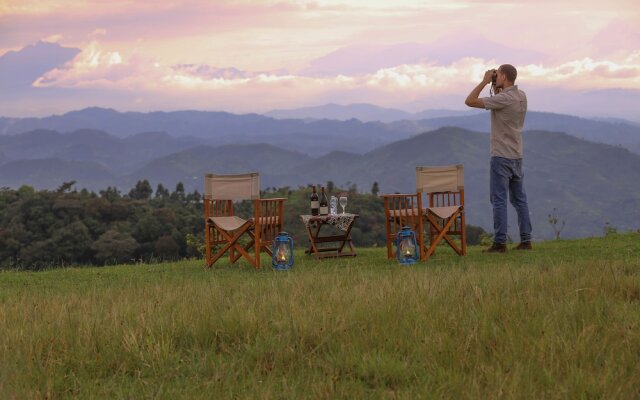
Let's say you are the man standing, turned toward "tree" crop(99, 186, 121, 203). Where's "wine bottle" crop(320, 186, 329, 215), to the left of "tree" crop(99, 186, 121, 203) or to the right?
left

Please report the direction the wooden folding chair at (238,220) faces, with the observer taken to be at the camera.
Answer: facing away from the viewer and to the right of the viewer

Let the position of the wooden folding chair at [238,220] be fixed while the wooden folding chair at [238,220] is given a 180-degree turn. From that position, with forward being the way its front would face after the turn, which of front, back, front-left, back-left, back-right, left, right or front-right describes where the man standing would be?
back-left

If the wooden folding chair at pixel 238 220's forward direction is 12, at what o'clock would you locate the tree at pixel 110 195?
The tree is roughly at 10 o'clock from the wooden folding chair.

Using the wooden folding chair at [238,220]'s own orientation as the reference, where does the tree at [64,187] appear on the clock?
The tree is roughly at 10 o'clock from the wooden folding chair.

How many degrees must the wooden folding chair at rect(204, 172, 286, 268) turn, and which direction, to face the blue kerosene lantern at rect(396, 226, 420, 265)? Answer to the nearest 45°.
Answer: approximately 45° to its right
